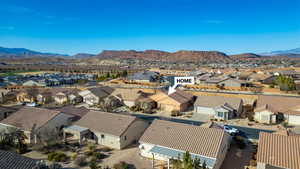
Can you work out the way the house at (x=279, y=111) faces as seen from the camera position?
facing the viewer

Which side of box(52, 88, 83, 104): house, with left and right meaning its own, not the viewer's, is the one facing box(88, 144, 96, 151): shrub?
front

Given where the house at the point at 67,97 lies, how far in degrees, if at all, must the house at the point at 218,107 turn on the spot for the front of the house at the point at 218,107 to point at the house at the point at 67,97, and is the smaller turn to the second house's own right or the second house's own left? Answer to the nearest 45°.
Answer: approximately 45° to the second house's own right

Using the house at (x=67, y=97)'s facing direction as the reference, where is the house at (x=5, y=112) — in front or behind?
in front

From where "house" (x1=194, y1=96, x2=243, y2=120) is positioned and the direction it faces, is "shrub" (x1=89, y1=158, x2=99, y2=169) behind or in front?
in front

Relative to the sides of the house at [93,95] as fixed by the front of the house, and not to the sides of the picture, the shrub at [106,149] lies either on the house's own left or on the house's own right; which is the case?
on the house's own left

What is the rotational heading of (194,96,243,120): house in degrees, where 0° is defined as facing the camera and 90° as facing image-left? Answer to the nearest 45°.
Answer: approximately 45°

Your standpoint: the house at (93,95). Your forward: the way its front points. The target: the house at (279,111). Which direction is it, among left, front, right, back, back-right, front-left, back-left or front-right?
left

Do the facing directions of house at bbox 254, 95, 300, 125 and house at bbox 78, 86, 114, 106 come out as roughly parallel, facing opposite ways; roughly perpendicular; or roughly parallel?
roughly parallel

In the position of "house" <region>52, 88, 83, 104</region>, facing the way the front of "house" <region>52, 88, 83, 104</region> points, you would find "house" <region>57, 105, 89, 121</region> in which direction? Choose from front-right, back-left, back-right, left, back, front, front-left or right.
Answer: front

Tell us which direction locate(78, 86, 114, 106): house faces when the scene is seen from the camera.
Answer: facing the viewer and to the left of the viewer

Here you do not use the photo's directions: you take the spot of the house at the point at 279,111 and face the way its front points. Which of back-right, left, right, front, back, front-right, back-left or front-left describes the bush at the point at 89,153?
front-right

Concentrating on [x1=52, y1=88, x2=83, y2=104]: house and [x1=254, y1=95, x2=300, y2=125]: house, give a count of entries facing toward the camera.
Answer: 2

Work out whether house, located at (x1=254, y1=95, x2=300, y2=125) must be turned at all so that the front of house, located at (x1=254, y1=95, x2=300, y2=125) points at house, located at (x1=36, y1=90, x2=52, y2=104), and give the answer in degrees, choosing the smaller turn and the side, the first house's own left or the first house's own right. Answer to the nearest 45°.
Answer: approximately 90° to the first house's own right

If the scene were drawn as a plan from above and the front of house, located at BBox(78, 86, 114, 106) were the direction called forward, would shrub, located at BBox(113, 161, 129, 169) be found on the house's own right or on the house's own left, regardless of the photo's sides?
on the house's own left

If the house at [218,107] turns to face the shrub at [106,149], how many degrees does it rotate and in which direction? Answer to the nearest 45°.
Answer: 0° — it already faces it

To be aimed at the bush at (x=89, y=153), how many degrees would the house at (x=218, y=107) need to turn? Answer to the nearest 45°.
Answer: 0° — it already faces it
